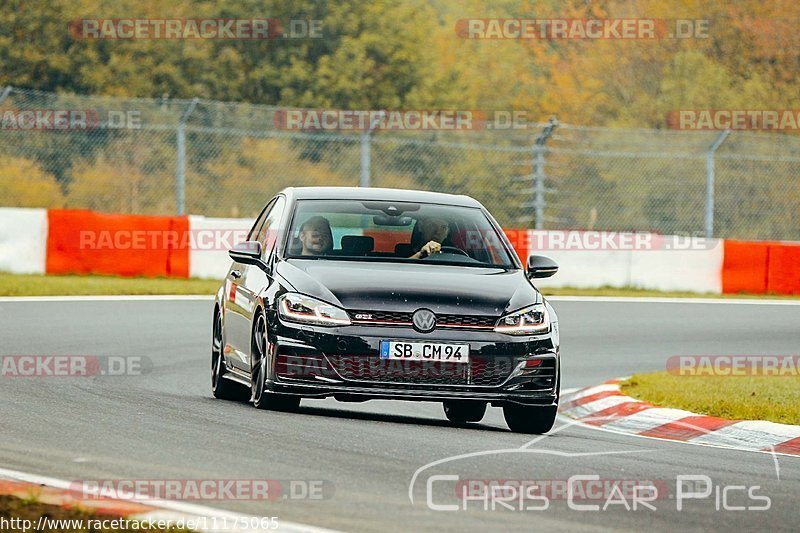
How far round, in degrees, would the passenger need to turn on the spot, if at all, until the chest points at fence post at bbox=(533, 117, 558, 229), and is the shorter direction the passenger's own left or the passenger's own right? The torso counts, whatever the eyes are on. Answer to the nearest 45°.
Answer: approximately 180°

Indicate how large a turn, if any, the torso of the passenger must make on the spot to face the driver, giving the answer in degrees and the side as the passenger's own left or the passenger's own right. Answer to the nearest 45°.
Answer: approximately 90° to the passenger's own left

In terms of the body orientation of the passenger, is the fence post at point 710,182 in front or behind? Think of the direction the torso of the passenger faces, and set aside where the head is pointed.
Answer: behind

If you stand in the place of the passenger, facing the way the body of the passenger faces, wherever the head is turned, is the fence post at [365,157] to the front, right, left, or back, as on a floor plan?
back

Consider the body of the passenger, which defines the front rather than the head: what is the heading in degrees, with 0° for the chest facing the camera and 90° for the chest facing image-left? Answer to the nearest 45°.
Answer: approximately 0°

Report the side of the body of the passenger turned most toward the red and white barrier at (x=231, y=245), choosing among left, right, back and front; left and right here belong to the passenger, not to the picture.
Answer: back
